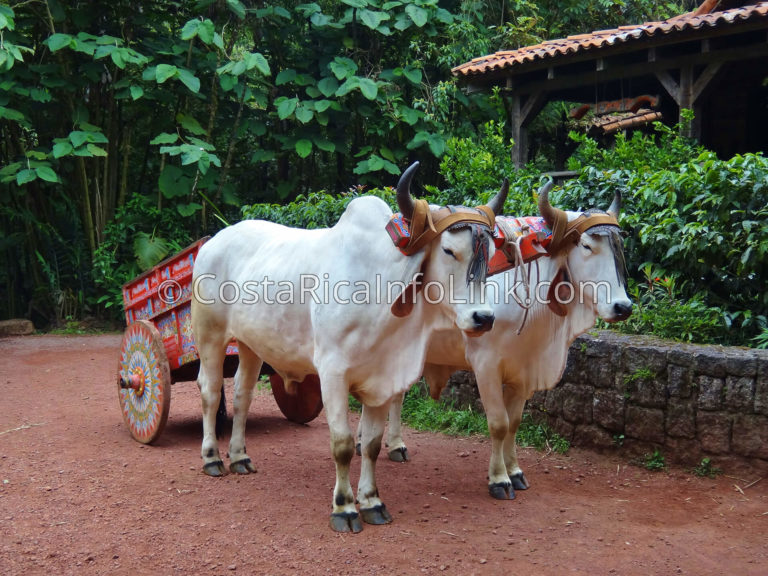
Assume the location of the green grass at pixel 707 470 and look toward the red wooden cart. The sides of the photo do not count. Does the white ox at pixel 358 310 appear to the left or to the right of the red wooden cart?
left

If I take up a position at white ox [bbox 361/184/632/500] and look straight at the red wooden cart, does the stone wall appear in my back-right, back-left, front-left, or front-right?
back-right

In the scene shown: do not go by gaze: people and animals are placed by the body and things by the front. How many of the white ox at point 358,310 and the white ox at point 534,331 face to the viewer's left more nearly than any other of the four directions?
0

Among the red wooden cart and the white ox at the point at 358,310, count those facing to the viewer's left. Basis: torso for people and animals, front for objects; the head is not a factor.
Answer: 0

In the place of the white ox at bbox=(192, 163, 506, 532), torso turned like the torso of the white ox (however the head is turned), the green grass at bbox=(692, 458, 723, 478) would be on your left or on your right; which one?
on your left

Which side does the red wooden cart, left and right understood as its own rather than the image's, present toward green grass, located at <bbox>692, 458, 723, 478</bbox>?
front

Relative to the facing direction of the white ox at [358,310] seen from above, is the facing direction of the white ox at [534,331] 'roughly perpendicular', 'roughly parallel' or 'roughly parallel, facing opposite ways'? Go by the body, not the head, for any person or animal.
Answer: roughly parallel

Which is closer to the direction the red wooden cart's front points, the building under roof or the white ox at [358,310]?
the white ox

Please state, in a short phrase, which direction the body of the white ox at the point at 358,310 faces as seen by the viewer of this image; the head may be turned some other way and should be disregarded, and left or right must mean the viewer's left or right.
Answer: facing the viewer and to the right of the viewer

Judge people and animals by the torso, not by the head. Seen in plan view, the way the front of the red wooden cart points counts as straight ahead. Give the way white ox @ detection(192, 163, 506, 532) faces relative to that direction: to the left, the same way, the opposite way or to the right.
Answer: the same way

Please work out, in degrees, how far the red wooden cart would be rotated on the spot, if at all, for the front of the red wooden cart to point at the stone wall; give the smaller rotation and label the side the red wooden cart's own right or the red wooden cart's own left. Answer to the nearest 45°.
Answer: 0° — it already faces it

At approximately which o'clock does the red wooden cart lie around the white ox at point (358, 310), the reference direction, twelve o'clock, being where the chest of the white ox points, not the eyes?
The red wooden cart is roughly at 6 o'clock from the white ox.

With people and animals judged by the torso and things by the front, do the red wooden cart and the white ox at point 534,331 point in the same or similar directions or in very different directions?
same or similar directions

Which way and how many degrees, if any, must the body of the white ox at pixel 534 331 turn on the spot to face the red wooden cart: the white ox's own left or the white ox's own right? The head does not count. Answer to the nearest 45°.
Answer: approximately 135° to the white ox's own right
